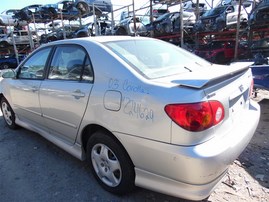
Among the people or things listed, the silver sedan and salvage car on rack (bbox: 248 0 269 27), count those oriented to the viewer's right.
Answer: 0

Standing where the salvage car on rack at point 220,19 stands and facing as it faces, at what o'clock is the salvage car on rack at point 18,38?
the salvage car on rack at point 18,38 is roughly at 2 o'clock from the salvage car on rack at point 220,19.

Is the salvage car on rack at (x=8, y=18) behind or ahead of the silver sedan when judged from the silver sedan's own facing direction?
ahead

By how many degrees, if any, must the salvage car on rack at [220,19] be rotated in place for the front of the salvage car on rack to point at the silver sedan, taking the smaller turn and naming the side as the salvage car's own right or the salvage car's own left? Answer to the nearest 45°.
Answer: approximately 45° to the salvage car's own left

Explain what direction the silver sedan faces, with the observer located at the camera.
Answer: facing away from the viewer and to the left of the viewer

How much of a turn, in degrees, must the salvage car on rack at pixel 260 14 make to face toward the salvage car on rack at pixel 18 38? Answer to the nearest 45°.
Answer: approximately 45° to its right

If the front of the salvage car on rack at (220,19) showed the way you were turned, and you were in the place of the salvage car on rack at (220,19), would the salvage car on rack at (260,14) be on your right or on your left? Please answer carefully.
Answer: on your left

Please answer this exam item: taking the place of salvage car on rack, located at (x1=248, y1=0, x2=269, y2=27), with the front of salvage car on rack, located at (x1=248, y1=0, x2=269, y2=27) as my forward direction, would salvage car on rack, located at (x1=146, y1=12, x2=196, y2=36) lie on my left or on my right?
on my right

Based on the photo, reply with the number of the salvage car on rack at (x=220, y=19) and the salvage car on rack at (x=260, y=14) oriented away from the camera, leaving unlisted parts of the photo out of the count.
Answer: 0

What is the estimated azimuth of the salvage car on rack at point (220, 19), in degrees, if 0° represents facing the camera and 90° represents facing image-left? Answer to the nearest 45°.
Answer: approximately 45°

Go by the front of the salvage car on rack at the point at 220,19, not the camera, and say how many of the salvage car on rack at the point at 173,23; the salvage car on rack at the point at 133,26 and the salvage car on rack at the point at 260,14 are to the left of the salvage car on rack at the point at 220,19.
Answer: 1

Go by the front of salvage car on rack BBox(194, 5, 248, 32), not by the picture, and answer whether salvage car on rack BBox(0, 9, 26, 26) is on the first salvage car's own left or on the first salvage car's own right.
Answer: on the first salvage car's own right

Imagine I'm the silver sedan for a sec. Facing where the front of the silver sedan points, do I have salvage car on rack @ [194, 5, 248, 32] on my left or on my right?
on my right

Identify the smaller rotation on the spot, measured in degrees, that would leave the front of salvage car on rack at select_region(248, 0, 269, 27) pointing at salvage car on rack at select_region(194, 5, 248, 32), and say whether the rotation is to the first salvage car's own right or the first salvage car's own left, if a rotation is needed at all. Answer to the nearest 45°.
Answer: approximately 90° to the first salvage car's own right
